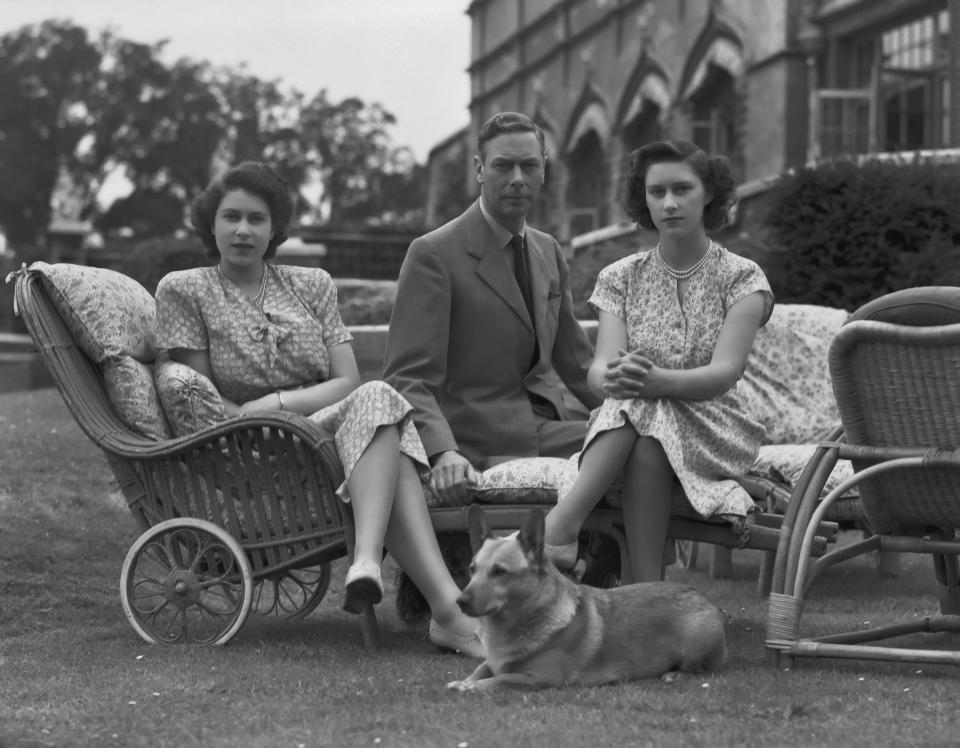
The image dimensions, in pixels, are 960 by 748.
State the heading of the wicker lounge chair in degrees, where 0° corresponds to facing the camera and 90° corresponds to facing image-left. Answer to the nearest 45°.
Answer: approximately 315°

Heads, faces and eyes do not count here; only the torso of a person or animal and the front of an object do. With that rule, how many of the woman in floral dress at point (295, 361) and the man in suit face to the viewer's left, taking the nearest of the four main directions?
0

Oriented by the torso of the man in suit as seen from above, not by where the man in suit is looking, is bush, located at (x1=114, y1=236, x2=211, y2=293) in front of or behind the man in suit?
behind

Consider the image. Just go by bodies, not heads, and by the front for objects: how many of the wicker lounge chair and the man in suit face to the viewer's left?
0

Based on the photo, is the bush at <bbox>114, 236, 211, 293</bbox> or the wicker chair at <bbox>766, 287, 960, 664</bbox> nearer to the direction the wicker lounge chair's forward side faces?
the wicker chair

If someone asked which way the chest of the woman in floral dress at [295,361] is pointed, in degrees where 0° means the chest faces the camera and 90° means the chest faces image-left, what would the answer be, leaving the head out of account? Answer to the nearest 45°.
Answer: approximately 315°

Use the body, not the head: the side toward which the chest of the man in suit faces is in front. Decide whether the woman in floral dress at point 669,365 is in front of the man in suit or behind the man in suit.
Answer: in front

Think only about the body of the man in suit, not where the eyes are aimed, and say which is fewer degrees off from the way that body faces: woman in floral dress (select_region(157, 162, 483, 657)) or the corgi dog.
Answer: the corgi dog

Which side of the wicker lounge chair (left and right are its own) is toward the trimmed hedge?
left

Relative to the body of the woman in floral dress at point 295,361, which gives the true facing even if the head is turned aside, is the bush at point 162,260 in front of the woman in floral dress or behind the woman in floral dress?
behind

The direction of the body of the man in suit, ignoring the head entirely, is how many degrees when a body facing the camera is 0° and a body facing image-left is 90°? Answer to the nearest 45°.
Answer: approximately 315°
